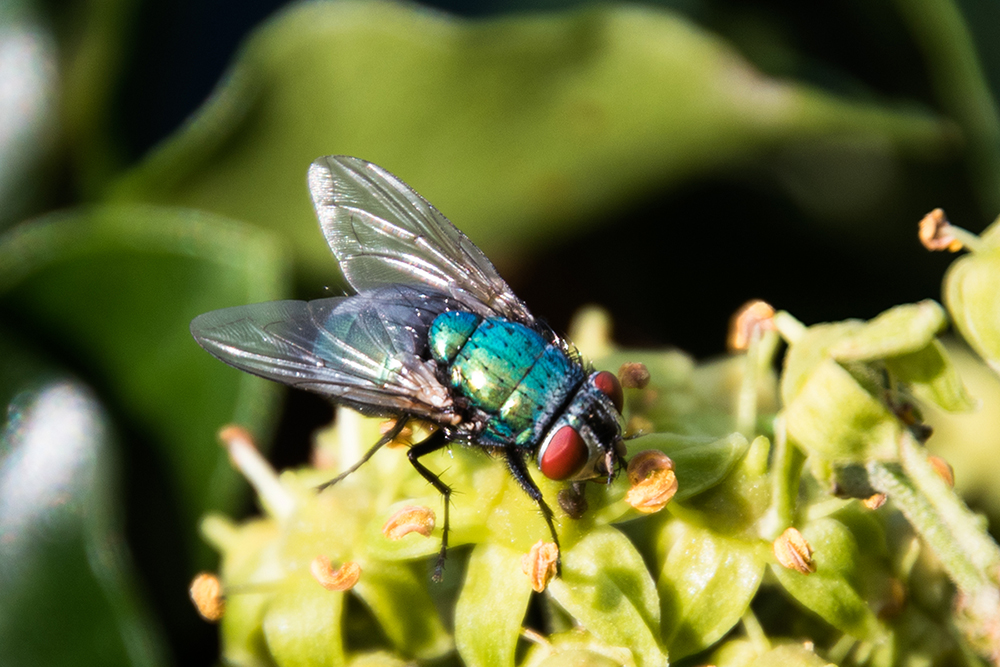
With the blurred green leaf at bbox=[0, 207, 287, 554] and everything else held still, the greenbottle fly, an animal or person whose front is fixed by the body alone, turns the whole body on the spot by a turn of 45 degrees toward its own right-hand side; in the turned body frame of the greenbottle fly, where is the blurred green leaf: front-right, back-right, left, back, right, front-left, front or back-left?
back-right

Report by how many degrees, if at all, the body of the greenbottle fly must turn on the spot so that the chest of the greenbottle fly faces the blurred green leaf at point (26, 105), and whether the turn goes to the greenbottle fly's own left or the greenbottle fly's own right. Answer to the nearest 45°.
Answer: approximately 180°

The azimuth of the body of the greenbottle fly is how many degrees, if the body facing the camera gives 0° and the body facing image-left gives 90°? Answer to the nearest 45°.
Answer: approximately 315°

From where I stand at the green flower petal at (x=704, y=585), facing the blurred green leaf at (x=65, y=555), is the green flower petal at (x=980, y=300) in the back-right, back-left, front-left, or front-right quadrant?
back-right

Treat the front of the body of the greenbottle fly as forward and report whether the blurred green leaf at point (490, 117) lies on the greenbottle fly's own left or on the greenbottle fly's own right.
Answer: on the greenbottle fly's own left

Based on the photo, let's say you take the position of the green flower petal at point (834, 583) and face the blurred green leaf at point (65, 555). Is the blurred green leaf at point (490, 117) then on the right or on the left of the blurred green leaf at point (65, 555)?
right
